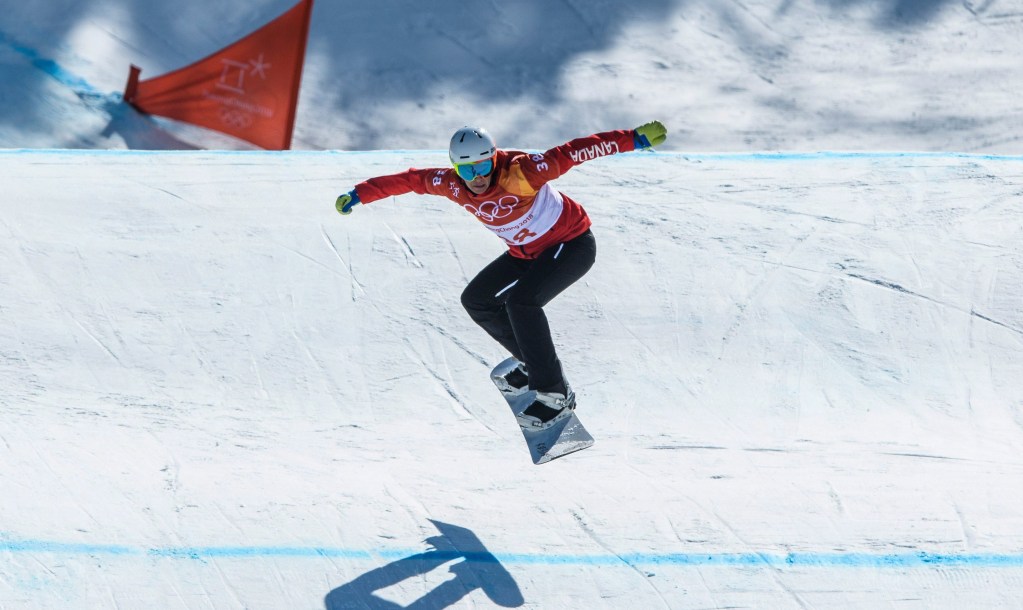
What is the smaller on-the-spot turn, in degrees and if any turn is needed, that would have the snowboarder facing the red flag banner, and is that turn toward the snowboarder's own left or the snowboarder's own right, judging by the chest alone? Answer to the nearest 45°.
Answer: approximately 90° to the snowboarder's own right

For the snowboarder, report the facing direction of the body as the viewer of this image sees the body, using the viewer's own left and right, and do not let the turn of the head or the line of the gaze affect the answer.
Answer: facing the viewer and to the left of the viewer
